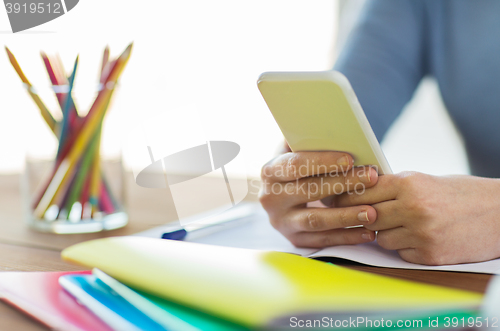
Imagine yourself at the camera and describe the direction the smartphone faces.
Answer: facing away from the viewer and to the right of the viewer

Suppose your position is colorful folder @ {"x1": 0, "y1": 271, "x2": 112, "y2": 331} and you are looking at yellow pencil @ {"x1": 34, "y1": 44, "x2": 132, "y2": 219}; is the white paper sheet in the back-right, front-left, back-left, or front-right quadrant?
front-right
